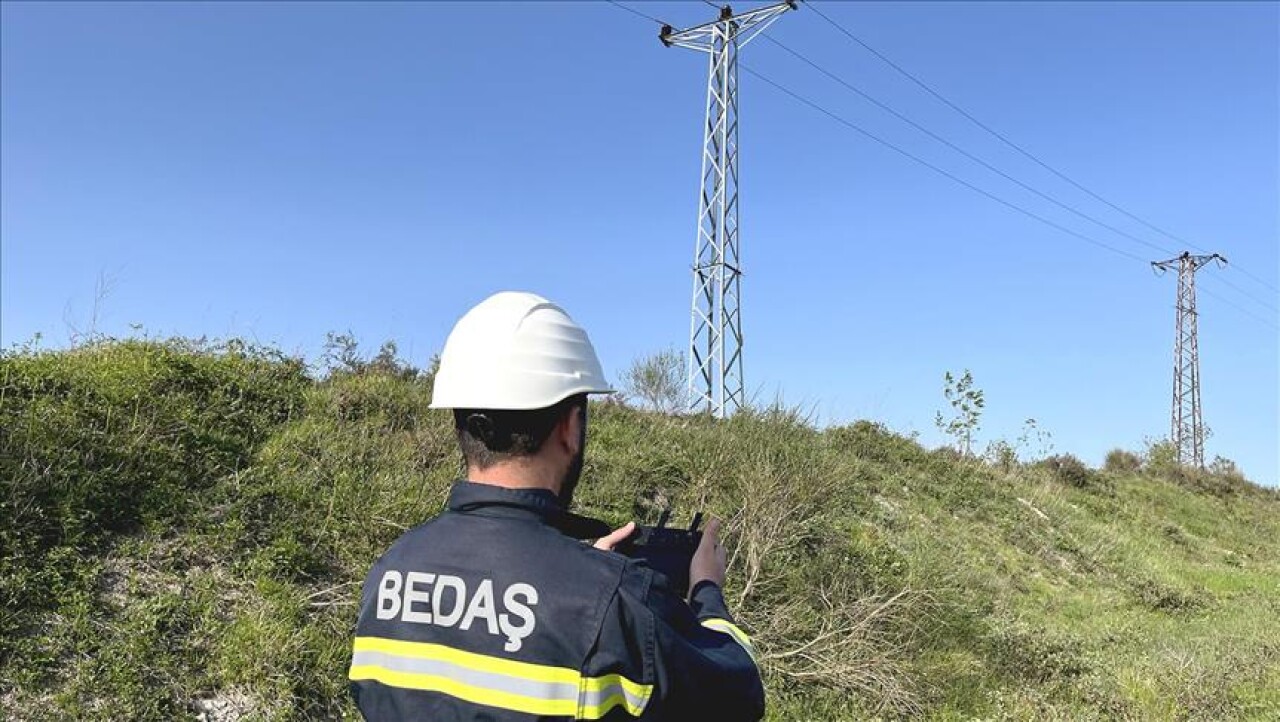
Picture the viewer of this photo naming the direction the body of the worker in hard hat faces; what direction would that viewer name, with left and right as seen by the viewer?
facing away from the viewer and to the right of the viewer

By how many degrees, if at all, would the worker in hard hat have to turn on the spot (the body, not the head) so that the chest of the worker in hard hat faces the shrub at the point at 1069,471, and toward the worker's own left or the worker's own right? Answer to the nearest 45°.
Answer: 0° — they already face it

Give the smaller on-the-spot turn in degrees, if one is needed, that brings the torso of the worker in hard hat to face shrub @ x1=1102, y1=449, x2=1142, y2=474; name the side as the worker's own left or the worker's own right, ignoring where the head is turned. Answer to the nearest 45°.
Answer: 0° — they already face it

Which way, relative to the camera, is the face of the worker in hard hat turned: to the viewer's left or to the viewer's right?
to the viewer's right
